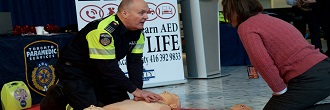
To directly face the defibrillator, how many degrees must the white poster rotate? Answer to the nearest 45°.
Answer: approximately 45° to its right

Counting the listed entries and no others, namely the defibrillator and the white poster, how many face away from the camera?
0

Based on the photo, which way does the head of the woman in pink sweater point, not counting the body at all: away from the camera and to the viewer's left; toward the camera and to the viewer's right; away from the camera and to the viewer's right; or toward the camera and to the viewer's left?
away from the camera and to the viewer's left

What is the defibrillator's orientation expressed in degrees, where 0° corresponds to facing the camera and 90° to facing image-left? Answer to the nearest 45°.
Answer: approximately 315°

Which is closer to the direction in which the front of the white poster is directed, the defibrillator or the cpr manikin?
the cpr manikin

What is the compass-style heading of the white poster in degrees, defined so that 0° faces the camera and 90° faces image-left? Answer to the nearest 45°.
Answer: approximately 0°

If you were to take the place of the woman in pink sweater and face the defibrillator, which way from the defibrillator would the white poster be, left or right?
right

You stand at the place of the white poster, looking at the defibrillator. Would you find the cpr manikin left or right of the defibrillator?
left

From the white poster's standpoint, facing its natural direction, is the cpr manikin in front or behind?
in front
